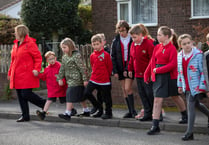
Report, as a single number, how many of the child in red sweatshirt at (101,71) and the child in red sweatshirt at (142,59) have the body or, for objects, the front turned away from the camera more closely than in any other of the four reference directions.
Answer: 0

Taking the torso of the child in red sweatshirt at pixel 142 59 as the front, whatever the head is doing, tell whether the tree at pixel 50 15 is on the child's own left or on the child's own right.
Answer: on the child's own right

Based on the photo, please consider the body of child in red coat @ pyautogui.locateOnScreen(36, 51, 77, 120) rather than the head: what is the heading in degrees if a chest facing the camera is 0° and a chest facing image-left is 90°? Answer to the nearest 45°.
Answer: approximately 45°

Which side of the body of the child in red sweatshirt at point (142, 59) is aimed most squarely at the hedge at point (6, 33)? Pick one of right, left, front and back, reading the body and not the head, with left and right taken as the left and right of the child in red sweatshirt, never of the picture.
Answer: right

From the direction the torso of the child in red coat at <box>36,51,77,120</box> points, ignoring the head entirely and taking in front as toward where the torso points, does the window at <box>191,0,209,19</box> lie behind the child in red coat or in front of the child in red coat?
behind

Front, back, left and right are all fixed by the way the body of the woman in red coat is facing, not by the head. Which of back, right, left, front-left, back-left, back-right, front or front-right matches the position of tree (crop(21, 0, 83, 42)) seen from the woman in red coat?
back-right

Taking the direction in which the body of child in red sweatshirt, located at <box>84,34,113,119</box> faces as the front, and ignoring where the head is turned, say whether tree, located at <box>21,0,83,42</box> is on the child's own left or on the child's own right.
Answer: on the child's own right

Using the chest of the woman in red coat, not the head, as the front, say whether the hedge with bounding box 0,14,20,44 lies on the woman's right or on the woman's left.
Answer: on the woman's right
